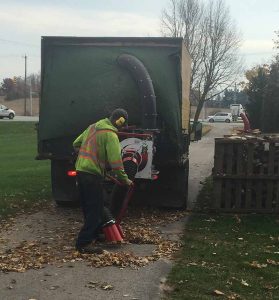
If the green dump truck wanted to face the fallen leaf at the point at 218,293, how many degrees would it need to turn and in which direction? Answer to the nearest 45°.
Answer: approximately 180°

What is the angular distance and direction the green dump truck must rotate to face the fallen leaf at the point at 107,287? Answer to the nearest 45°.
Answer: approximately 180°

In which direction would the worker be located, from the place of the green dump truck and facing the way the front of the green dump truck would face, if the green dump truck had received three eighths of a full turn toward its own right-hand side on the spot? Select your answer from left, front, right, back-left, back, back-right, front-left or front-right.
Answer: front-right

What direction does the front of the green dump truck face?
away from the camera
